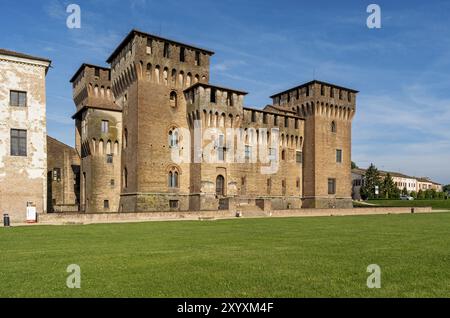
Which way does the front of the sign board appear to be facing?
toward the camera

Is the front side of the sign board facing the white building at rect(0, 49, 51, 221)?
no
